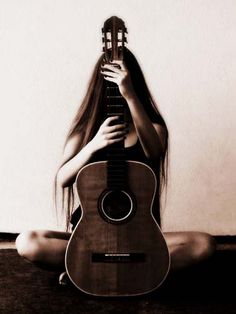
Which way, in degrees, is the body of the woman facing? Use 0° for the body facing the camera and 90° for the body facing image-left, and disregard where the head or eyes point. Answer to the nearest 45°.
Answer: approximately 0°

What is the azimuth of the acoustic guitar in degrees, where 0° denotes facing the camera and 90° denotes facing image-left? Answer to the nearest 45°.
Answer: approximately 0°
